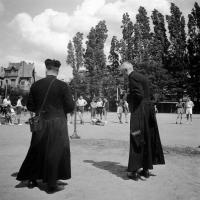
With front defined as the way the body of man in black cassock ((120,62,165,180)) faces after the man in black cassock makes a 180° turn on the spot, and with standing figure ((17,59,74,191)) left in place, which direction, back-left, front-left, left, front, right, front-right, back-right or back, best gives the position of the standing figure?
back-right

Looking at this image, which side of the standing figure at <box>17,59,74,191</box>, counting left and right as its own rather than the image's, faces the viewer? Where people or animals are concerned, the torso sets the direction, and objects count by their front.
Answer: back

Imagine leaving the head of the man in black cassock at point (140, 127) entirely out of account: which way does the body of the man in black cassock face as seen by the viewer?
to the viewer's left
